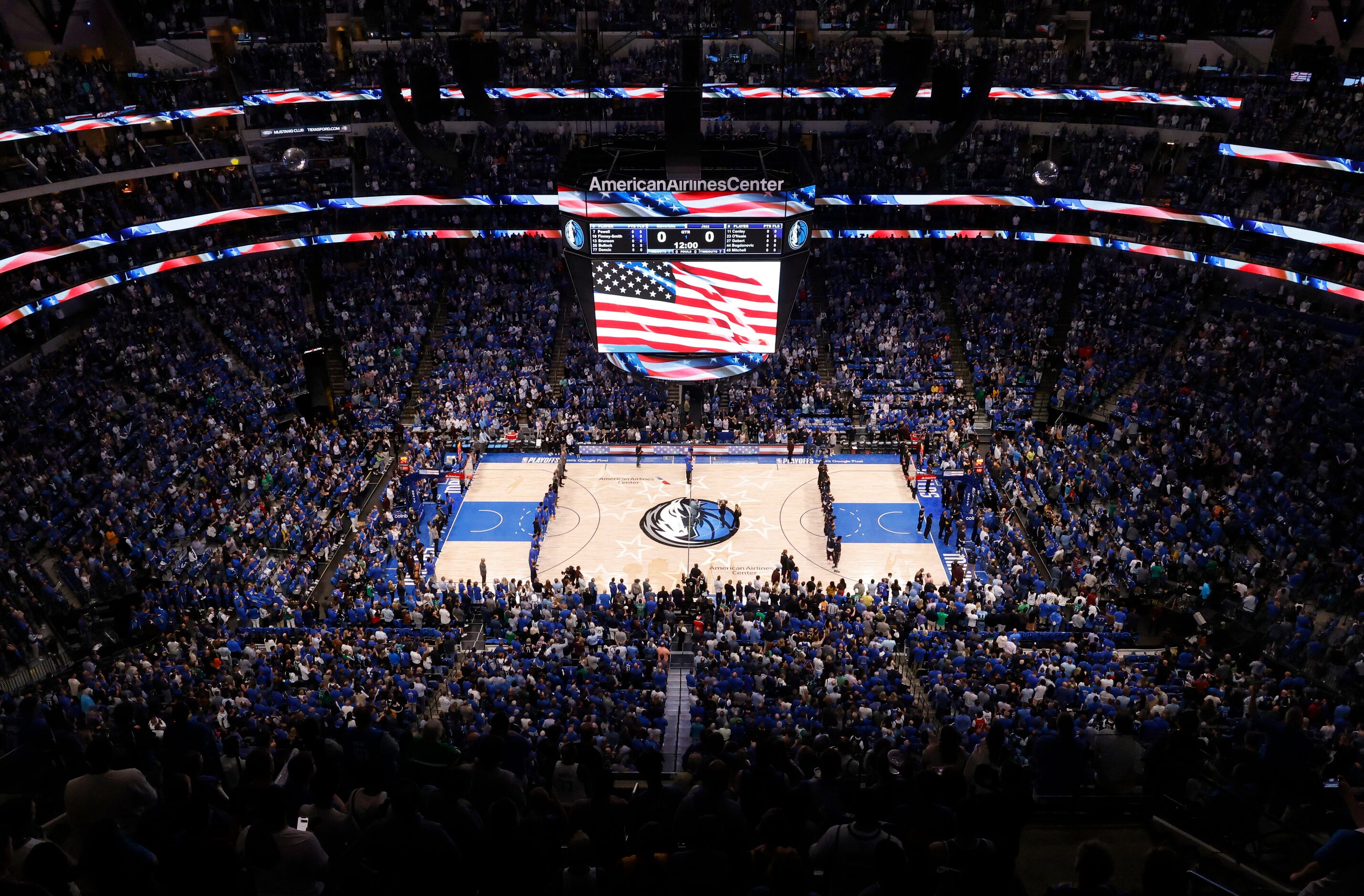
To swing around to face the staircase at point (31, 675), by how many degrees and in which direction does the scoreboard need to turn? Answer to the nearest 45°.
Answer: approximately 45° to its right

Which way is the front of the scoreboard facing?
toward the camera

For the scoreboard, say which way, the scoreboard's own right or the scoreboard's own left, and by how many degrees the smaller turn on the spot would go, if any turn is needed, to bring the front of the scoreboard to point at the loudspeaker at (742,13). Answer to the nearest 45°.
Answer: approximately 180°

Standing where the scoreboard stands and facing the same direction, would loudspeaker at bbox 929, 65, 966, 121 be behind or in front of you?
behind

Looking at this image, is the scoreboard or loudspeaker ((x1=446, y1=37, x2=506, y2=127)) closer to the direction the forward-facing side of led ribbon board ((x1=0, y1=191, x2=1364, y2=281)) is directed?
the scoreboard
